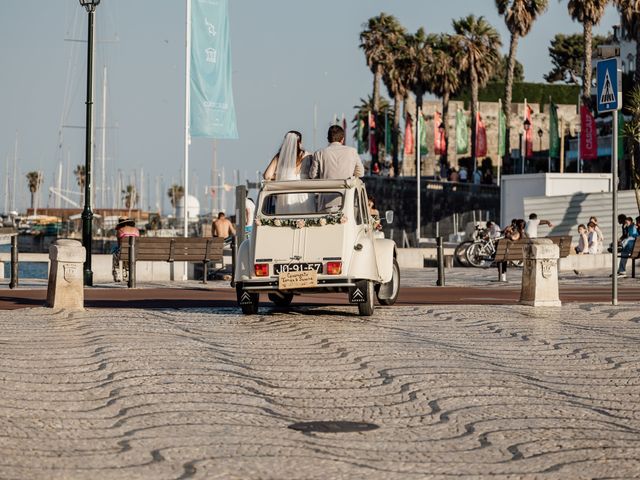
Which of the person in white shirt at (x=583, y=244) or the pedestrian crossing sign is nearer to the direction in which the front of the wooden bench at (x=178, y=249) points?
the person in white shirt

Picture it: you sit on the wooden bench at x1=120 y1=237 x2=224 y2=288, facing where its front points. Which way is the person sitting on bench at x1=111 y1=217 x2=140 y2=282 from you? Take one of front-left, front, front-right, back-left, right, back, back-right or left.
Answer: front-left

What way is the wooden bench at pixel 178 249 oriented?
away from the camera

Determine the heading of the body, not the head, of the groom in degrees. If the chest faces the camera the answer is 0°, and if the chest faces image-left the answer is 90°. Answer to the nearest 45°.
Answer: approximately 180°

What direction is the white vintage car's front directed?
away from the camera

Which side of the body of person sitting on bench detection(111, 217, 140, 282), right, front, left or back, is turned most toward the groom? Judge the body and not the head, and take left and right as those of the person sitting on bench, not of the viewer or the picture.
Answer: right

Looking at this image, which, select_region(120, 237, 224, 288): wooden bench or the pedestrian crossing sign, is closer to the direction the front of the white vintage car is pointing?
the wooden bench

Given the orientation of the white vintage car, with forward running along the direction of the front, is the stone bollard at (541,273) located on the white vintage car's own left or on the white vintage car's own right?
on the white vintage car's own right

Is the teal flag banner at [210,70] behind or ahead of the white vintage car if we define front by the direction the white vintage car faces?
ahead

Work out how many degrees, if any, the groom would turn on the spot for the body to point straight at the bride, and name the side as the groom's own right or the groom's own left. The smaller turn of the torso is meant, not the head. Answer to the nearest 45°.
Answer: approximately 45° to the groom's own left
